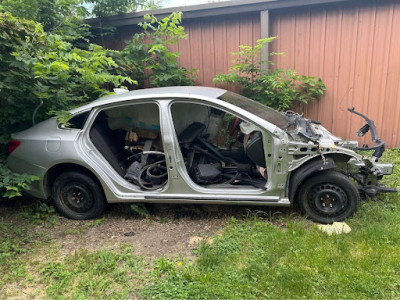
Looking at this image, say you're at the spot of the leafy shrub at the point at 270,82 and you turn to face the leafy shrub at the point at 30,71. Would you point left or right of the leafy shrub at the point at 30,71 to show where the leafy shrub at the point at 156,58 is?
right

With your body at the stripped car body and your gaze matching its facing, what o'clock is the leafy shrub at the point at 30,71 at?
The leafy shrub is roughly at 6 o'clock from the stripped car body.

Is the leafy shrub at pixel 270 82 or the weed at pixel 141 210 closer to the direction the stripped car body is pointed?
the leafy shrub

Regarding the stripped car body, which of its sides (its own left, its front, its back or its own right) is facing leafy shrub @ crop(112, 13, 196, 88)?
left

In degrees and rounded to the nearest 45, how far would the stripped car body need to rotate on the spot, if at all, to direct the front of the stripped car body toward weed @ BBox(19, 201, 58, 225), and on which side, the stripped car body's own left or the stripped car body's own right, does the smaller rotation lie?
approximately 180°

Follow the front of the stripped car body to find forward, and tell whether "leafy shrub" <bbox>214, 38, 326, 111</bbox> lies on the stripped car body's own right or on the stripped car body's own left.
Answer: on the stripped car body's own left

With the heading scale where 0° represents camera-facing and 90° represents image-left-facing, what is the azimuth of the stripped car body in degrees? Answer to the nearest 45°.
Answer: approximately 270°

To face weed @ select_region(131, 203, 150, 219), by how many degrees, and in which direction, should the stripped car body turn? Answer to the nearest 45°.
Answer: approximately 180°
